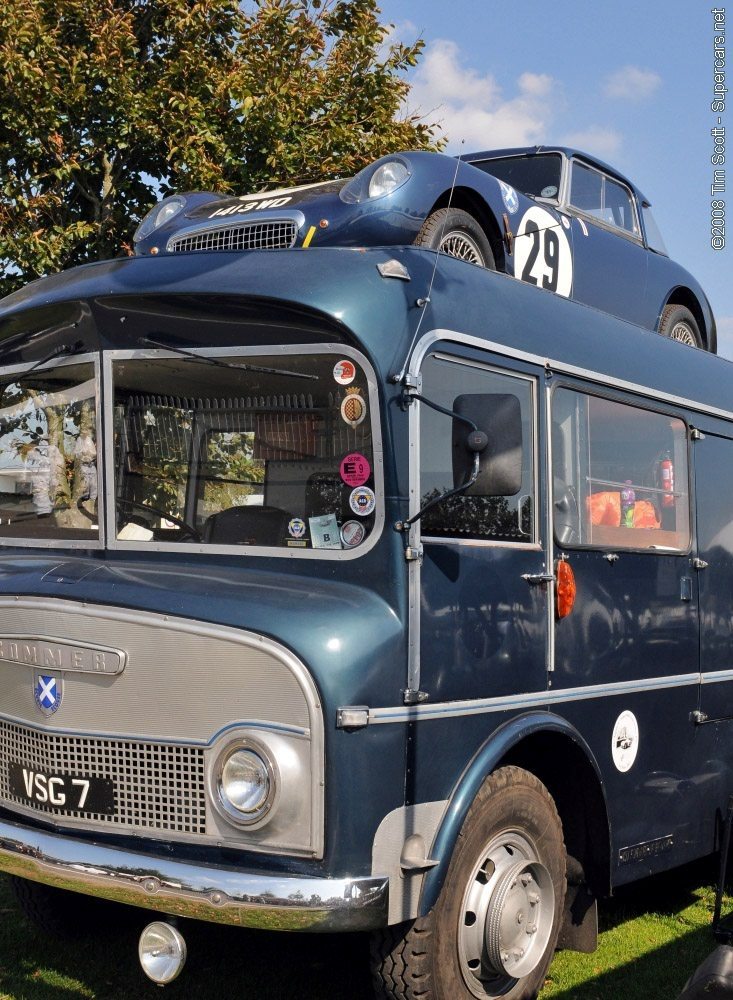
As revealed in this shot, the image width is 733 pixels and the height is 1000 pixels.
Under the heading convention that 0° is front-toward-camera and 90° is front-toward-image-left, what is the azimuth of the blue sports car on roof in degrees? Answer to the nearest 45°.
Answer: approximately 45°

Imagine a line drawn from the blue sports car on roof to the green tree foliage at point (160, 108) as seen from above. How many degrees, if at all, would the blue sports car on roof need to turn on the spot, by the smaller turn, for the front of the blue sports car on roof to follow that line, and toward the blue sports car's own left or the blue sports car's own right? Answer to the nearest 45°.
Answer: approximately 90° to the blue sports car's own right
